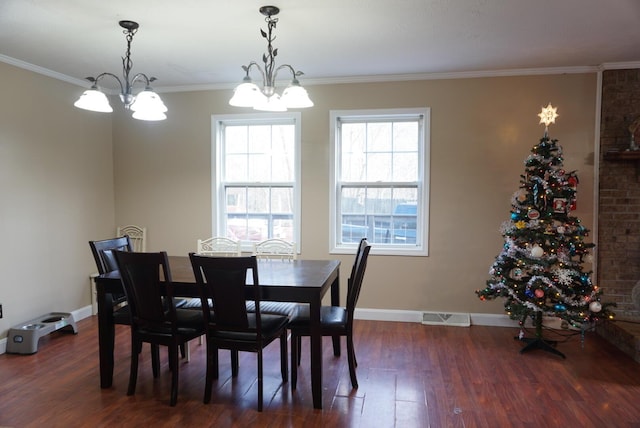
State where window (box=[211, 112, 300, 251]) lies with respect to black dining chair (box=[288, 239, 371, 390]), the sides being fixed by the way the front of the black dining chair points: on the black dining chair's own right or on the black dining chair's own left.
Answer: on the black dining chair's own right

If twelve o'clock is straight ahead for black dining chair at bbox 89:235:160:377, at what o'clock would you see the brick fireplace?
The brick fireplace is roughly at 11 o'clock from the black dining chair.

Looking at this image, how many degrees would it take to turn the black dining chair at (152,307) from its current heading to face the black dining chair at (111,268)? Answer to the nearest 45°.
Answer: approximately 90° to its left

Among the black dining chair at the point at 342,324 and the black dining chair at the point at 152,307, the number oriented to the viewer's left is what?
1

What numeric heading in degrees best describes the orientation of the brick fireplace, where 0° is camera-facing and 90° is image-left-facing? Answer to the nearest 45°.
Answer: approximately 45°

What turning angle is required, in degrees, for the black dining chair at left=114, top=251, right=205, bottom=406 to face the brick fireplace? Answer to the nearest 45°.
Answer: approximately 45° to its right

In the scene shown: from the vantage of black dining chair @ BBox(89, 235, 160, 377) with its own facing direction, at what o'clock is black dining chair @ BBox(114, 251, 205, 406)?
black dining chair @ BBox(114, 251, 205, 406) is roughly at 1 o'clock from black dining chair @ BBox(89, 235, 160, 377).

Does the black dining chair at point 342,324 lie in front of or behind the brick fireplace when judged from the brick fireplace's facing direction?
in front

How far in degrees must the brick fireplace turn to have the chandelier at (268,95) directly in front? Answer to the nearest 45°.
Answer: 0° — it already faces it

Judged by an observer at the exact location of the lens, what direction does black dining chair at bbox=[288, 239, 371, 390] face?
facing to the left of the viewer

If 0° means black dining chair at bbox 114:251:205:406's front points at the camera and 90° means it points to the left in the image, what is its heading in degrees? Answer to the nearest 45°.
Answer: approximately 225°

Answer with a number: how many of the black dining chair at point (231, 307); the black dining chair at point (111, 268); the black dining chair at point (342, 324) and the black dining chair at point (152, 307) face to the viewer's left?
1

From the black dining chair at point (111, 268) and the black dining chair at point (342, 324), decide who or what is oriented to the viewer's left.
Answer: the black dining chair at point (342, 324)

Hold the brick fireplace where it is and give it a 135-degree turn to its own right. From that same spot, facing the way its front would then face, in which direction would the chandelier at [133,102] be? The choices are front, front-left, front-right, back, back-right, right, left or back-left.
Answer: back-left

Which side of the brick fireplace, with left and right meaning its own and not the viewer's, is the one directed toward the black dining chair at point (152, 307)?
front

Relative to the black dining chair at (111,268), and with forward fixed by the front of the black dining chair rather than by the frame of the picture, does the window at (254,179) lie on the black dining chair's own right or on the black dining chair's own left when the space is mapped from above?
on the black dining chair's own left
